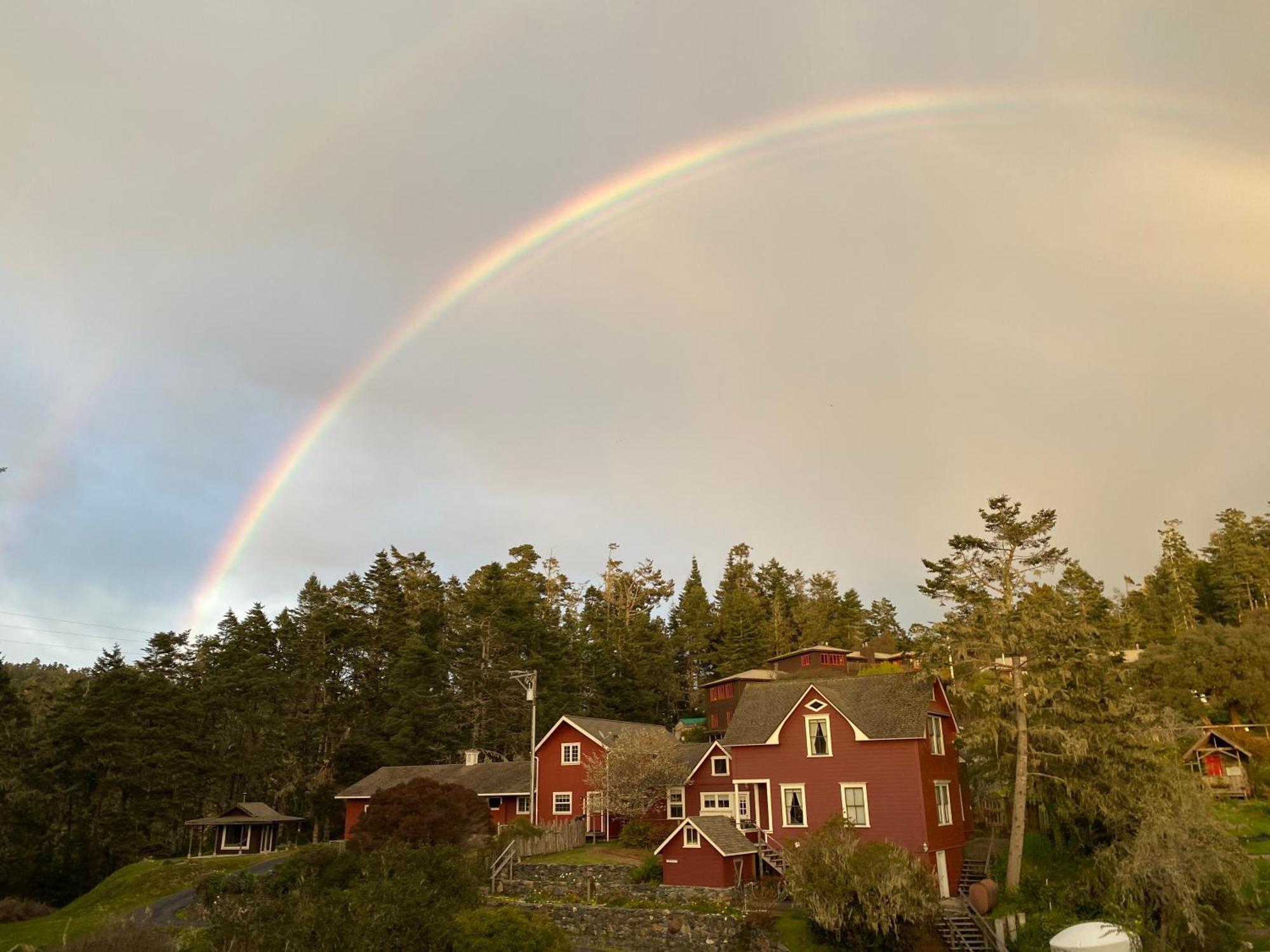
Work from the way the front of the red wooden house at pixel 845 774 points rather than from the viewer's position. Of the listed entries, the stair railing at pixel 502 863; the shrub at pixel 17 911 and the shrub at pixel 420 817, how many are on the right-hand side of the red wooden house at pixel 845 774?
3

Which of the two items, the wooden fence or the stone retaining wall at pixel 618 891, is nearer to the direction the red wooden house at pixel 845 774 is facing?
the stone retaining wall

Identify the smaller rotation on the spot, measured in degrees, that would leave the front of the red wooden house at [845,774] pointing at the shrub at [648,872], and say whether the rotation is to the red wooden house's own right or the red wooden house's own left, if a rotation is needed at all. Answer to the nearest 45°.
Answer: approximately 90° to the red wooden house's own right

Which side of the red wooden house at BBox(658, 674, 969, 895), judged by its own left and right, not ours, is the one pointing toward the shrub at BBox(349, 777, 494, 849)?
right

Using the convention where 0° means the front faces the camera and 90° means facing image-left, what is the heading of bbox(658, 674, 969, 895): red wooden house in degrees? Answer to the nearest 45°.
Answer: approximately 0°

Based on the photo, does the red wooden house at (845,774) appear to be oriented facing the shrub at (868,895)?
yes

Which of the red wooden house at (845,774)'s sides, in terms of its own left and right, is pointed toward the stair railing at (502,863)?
right

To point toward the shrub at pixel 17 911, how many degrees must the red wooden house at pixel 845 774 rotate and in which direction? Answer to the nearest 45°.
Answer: approximately 90° to its right
